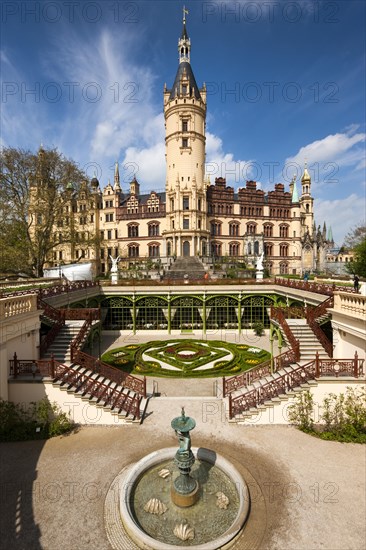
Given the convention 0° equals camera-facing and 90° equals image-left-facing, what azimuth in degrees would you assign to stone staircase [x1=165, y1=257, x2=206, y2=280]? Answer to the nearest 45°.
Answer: approximately 0°

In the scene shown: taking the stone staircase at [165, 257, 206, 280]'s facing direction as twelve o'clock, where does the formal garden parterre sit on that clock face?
The formal garden parterre is roughly at 12 o'clock from the stone staircase.

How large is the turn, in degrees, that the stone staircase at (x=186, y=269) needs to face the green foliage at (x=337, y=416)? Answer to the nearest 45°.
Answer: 0° — it already faces it

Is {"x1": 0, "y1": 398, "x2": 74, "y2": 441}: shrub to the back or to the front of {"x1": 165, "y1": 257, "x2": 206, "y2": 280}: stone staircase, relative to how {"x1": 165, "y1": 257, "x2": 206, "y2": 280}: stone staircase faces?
to the front

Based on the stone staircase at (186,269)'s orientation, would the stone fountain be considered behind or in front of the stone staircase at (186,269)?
in front

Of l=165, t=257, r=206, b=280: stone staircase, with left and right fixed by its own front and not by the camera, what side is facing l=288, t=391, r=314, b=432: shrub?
front

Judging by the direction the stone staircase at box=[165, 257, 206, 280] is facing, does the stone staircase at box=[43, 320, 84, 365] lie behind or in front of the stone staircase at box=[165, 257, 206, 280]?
in front

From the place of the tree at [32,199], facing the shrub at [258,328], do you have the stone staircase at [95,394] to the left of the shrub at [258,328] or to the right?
right

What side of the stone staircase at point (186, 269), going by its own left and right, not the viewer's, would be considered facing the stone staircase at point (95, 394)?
front

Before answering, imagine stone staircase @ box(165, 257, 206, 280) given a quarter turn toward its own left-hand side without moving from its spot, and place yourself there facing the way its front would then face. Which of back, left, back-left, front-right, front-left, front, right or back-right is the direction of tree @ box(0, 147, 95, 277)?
back-right

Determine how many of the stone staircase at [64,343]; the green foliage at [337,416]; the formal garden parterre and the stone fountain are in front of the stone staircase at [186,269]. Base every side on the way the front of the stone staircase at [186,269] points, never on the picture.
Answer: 4

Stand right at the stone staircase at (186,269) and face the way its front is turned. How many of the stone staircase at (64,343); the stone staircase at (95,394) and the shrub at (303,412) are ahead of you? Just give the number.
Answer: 3
